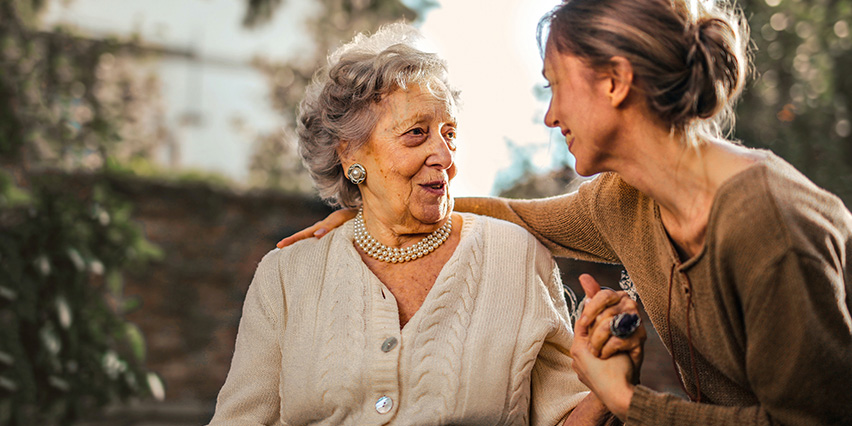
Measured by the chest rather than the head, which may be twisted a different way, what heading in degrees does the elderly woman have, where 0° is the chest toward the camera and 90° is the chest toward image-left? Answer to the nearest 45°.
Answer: approximately 0°
